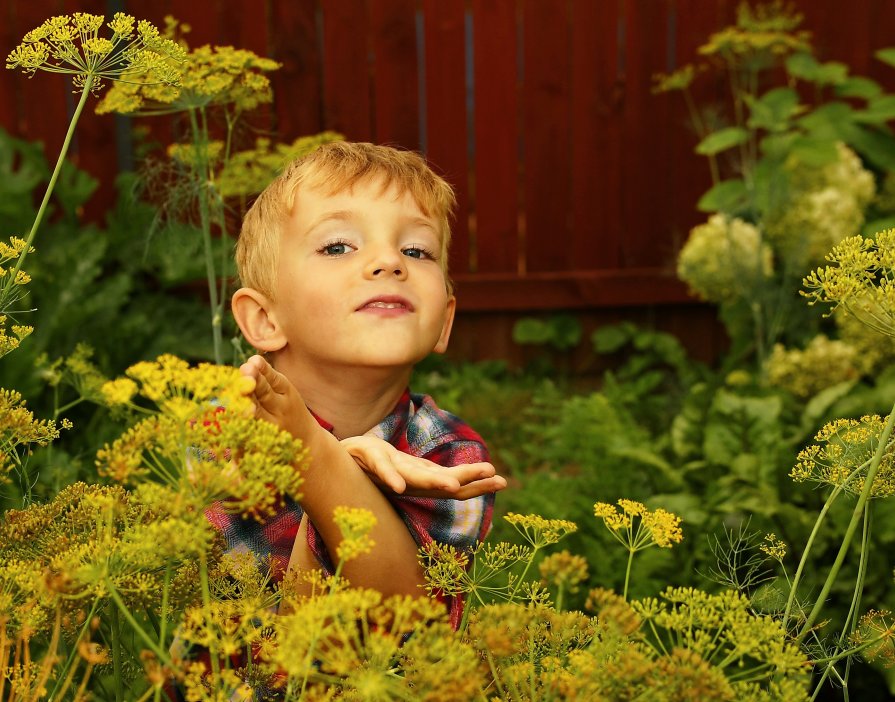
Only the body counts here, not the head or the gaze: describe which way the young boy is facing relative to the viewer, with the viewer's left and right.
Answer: facing the viewer

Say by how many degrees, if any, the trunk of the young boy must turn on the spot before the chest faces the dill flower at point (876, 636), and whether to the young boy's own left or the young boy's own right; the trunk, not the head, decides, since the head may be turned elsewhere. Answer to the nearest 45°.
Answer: approximately 45° to the young boy's own left

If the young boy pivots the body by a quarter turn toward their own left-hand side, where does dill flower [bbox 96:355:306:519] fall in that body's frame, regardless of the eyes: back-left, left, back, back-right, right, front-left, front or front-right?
right

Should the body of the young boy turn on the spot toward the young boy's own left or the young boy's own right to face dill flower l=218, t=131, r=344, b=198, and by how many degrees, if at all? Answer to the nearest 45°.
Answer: approximately 180°

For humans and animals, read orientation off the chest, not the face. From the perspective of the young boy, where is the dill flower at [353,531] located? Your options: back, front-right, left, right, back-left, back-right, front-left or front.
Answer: front

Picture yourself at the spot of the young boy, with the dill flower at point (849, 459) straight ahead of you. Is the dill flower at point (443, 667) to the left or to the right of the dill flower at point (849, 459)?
right

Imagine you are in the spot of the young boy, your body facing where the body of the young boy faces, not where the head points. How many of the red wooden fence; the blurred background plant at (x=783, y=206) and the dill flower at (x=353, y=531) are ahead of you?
1

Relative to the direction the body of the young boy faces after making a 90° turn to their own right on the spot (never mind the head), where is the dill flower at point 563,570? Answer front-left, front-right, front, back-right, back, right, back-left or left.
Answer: left

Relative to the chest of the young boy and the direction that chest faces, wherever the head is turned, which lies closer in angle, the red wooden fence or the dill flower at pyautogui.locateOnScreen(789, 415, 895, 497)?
the dill flower

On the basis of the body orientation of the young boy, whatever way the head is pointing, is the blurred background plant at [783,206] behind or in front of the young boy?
behind

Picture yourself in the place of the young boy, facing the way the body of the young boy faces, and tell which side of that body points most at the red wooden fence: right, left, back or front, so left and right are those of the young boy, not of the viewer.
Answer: back
